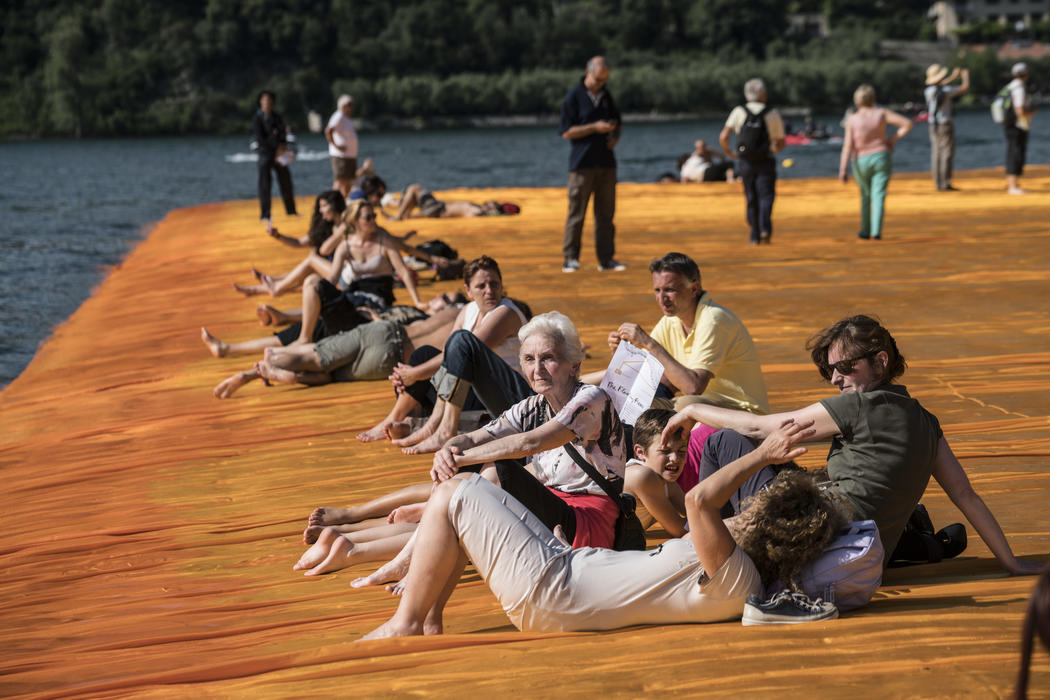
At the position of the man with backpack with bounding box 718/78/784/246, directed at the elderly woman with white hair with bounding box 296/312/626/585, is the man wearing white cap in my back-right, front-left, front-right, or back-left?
back-left

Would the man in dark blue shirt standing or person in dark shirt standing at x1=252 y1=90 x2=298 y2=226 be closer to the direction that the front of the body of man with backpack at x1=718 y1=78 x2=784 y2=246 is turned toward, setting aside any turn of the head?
the person in dark shirt standing

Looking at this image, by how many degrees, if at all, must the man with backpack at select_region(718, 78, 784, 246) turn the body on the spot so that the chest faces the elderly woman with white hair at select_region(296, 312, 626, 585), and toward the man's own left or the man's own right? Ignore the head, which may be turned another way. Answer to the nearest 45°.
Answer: approximately 180°

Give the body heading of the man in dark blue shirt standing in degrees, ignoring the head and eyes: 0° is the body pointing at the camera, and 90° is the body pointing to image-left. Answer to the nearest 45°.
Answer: approximately 315°

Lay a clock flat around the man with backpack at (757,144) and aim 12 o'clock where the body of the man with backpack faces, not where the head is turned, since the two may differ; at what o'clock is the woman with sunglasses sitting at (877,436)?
The woman with sunglasses sitting is roughly at 6 o'clock from the man with backpack.

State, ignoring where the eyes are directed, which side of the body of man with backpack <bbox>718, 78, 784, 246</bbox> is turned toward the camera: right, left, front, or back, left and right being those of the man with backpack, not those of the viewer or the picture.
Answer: back

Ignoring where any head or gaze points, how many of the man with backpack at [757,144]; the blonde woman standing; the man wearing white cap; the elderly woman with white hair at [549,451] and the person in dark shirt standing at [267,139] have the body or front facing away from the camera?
2
